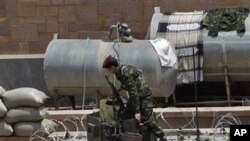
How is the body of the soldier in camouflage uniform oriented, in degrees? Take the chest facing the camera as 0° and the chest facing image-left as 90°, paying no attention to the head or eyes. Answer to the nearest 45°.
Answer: approximately 90°

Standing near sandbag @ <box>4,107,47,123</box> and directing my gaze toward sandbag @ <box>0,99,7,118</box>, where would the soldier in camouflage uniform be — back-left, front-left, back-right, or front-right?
back-left

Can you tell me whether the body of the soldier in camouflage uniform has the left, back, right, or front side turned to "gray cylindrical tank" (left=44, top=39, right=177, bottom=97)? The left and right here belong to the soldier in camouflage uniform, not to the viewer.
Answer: right

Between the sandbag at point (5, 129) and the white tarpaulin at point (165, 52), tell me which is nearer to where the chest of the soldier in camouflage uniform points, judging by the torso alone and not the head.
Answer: the sandbag
